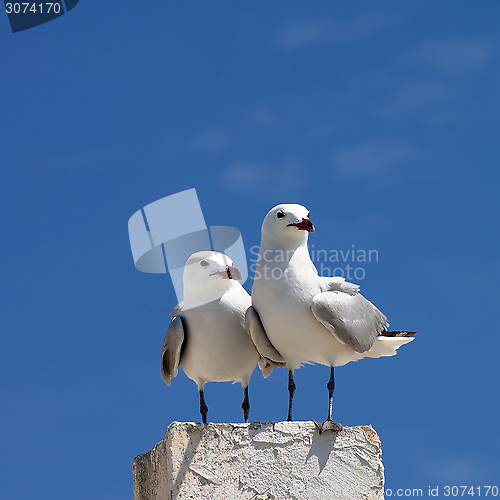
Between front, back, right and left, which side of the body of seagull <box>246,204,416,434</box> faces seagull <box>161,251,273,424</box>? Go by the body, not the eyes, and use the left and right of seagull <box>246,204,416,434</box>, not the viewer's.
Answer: right

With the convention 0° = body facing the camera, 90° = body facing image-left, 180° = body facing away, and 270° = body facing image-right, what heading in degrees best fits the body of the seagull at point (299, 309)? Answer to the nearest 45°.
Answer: approximately 45°
